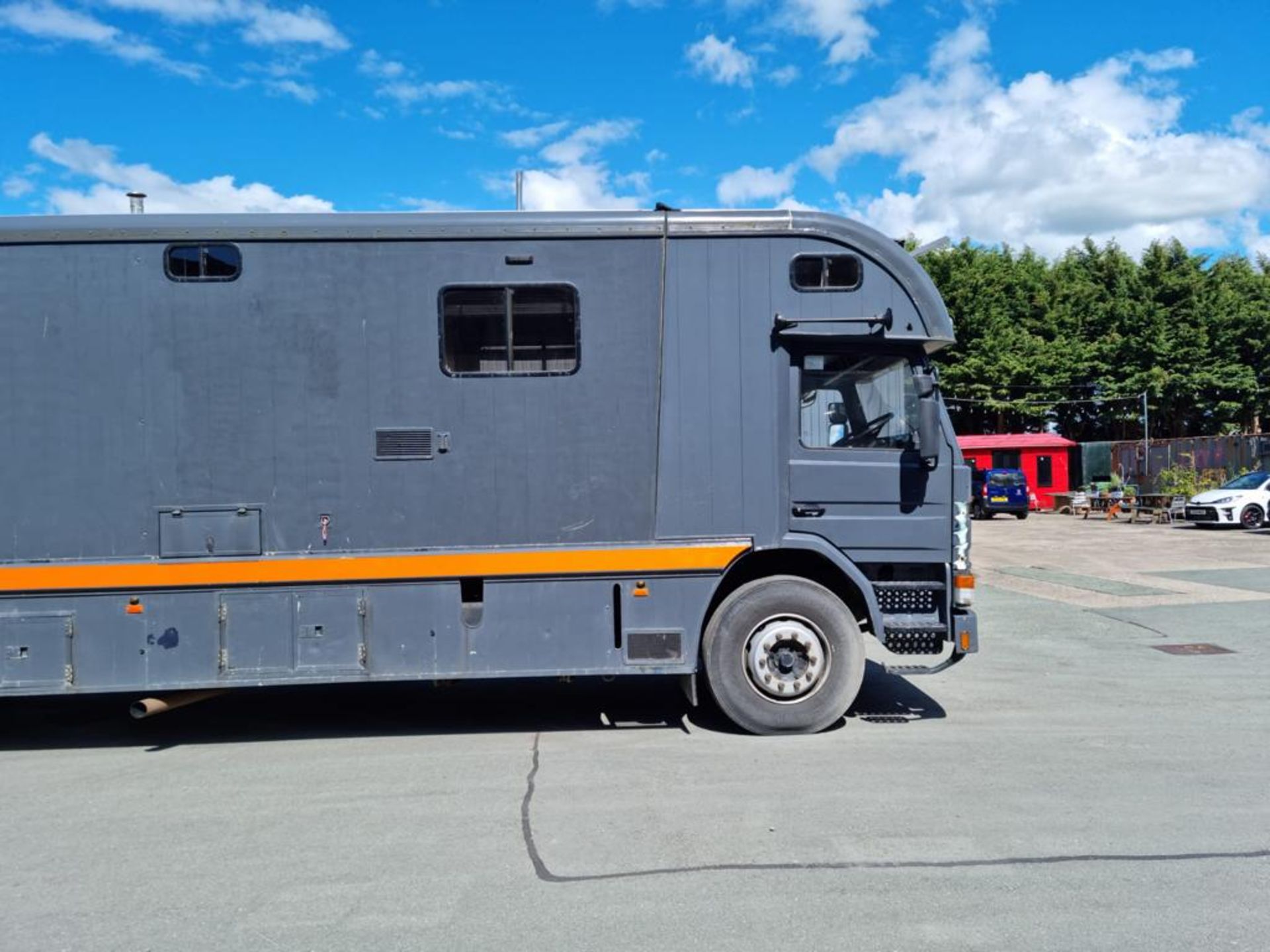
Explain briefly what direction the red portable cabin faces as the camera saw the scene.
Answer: facing the viewer

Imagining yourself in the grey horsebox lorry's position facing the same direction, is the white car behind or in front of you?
in front

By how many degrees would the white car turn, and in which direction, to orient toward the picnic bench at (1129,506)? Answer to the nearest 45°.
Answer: approximately 90° to its right

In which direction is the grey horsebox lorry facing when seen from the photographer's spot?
facing to the right of the viewer

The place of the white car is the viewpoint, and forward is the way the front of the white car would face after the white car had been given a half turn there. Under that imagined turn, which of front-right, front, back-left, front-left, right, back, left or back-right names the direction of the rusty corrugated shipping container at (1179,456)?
front-left

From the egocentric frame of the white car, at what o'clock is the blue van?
The blue van is roughly at 3 o'clock from the white car.

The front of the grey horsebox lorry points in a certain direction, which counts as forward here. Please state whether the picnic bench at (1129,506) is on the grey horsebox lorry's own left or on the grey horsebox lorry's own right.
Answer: on the grey horsebox lorry's own left

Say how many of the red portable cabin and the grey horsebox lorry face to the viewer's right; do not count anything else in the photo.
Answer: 1

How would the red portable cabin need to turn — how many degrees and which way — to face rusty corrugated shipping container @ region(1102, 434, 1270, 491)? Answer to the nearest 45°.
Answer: approximately 45° to its left

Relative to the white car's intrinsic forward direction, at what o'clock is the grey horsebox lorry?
The grey horsebox lorry is roughly at 11 o'clock from the white car.

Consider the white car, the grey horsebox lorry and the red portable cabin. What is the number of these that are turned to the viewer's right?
1

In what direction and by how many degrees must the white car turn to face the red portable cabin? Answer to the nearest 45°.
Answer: approximately 90° to its right

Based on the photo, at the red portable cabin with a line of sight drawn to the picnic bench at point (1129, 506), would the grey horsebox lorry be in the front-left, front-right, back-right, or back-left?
front-right

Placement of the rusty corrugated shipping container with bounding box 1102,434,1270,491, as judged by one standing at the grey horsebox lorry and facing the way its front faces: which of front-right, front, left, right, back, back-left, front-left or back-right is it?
front-left

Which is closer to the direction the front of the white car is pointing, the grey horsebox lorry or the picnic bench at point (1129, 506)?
the grey horsebox lorry
